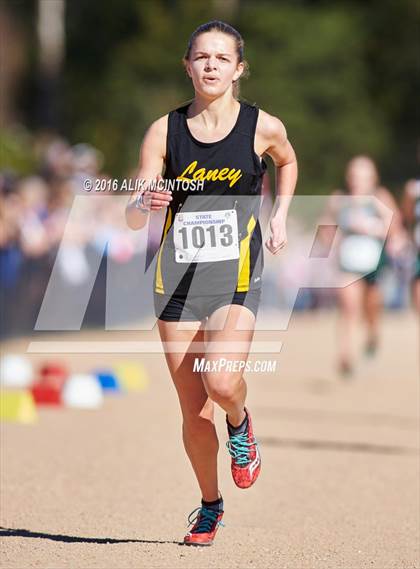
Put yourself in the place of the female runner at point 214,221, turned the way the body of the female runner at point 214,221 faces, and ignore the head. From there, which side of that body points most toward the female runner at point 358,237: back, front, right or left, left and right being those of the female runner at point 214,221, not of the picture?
back

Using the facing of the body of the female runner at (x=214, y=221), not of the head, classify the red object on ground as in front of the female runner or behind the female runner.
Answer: behind

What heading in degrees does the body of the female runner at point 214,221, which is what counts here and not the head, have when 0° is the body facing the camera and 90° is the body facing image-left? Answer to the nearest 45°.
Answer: approximately 0°

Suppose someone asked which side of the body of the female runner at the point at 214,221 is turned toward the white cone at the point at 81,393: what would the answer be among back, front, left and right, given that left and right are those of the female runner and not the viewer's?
back
